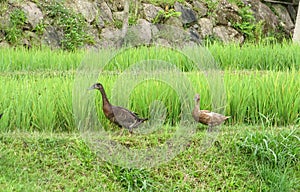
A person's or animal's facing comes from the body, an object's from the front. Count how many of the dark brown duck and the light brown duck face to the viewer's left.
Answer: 2

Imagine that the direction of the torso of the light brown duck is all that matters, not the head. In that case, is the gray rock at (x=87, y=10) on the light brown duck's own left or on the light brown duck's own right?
on the light brown duck's own right

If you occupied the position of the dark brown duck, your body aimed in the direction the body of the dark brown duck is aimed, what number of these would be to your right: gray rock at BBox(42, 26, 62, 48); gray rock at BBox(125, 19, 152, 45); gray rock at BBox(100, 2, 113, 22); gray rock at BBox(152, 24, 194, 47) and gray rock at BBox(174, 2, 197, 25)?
5

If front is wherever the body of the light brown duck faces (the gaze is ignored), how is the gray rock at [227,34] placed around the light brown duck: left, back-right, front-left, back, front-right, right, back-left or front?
right

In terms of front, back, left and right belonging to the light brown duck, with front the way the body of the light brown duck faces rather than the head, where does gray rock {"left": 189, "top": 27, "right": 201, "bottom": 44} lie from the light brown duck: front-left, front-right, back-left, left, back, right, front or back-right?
right

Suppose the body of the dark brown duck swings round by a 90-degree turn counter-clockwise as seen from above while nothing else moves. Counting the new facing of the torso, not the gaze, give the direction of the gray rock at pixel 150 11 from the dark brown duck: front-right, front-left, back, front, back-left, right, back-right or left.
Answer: back

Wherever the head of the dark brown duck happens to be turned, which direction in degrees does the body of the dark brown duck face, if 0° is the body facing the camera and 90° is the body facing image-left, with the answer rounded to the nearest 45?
approximately 90°

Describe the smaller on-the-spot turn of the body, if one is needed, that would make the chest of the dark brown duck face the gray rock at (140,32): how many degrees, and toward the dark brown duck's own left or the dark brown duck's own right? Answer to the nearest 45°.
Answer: approximately 90° to the dark brown duck's own right

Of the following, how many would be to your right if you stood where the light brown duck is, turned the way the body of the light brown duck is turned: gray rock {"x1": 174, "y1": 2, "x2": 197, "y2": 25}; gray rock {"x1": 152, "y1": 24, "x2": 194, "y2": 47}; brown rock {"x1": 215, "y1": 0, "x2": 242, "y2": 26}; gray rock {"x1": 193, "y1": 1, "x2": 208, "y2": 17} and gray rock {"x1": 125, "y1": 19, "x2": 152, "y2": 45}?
5

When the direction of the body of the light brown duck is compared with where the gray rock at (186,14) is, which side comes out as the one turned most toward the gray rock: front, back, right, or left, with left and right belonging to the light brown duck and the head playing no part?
right

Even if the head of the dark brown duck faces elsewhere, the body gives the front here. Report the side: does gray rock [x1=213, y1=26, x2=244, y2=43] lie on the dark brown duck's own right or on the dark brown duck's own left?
on the dark brown duck's own right

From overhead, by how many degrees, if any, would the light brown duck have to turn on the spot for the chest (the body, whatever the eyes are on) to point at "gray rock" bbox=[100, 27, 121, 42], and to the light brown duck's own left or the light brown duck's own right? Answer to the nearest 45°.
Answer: approximately 90° to the light brown duck's own right

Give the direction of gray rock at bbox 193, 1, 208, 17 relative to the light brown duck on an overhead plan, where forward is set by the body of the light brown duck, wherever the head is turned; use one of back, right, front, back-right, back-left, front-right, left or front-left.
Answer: right

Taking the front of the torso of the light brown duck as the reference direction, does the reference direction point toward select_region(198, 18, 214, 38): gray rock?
no

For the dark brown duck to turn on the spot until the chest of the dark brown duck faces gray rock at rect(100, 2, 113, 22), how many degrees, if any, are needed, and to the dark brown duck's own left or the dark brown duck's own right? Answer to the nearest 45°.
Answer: approximately 90° to the dark brown duck's own right

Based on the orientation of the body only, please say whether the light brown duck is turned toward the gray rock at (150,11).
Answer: no

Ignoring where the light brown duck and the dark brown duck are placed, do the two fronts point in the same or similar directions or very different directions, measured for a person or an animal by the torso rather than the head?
same or similar directions

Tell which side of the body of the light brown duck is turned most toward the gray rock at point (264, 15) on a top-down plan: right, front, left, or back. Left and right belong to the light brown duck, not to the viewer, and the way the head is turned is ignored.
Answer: right

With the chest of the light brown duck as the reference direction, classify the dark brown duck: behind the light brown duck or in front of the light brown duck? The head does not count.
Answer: in front

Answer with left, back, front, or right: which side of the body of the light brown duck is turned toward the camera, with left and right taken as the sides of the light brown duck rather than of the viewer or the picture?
left

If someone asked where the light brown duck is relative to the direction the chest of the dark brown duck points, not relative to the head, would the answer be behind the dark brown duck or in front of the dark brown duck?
behind
